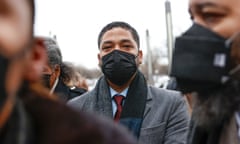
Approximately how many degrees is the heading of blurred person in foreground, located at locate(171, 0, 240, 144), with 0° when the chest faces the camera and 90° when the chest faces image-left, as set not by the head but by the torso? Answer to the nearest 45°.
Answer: approximately 45°

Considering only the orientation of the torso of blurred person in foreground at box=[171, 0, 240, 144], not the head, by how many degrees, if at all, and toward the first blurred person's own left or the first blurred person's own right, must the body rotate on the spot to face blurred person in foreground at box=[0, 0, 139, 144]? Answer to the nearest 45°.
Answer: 0° — they already face them
